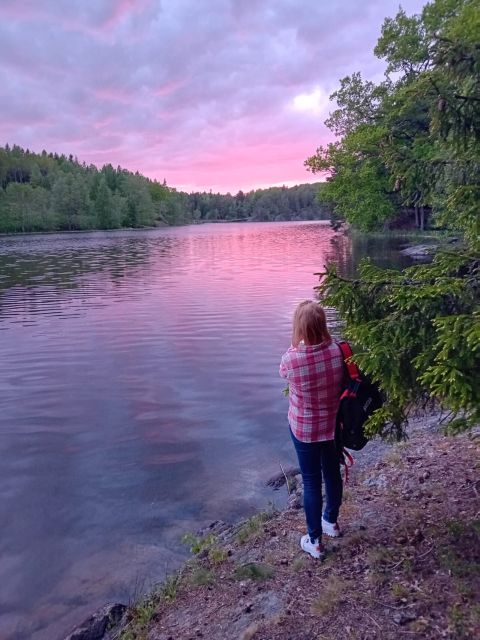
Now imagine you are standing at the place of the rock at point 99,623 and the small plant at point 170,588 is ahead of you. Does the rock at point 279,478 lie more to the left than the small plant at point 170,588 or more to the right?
left

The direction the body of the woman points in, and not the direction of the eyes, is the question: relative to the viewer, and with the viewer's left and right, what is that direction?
facing away from the viewer and to the left of the viewer

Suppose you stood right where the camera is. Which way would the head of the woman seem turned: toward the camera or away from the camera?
away from the camera
